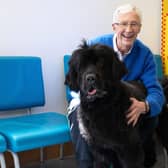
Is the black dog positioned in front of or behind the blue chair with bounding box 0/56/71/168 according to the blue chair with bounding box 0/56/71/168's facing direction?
in front

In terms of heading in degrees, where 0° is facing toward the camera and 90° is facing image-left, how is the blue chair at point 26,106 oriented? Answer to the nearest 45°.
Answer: approximately 315°

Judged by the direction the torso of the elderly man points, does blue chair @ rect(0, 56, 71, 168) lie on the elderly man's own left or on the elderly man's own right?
on the elderly man's own right

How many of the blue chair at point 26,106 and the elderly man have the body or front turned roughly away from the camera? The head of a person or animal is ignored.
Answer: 0

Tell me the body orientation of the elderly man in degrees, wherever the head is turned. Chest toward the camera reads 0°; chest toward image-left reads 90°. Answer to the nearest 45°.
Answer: approximately 0°
